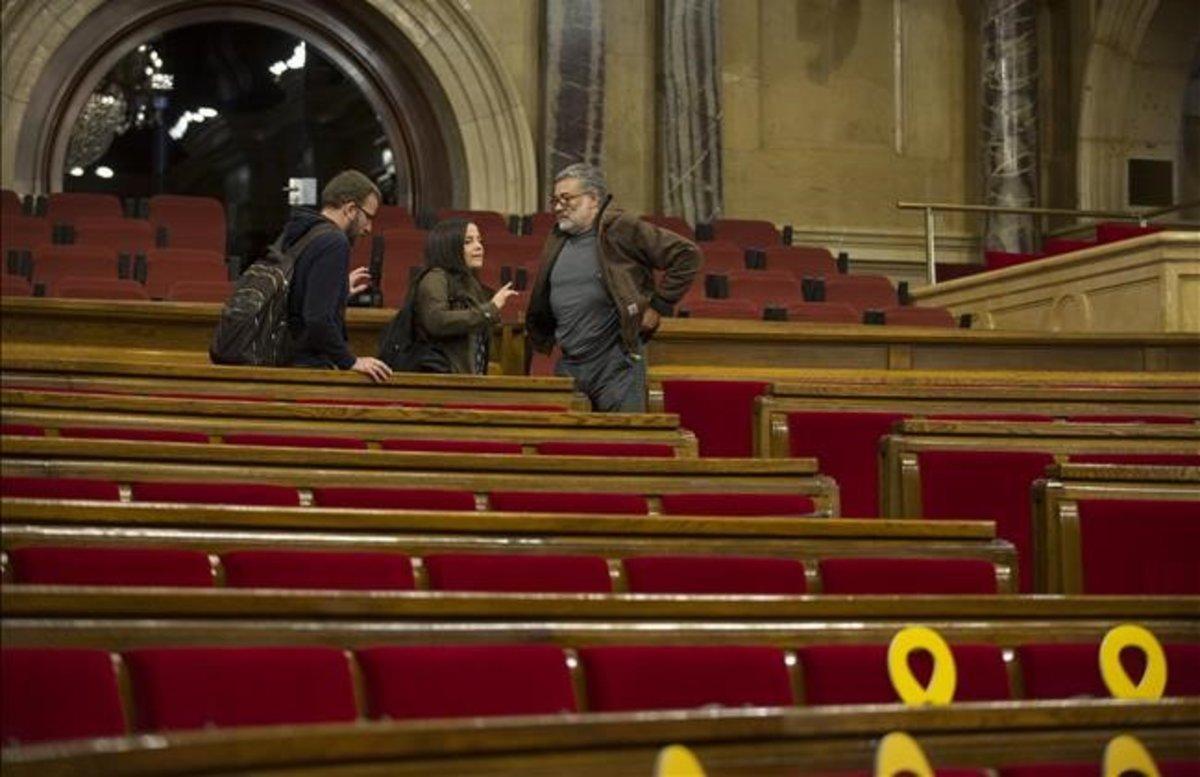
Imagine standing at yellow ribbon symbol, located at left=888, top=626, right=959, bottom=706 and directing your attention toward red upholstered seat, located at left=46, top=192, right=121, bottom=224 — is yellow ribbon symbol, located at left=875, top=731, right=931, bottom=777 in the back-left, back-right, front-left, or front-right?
back-left

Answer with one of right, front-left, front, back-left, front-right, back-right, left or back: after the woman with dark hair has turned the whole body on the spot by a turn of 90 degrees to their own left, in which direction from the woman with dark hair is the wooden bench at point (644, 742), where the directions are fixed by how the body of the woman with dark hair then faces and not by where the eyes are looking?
back

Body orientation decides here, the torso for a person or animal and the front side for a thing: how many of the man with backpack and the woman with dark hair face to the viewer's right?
2

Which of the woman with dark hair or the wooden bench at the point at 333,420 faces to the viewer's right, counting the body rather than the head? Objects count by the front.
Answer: the woman with dark hair

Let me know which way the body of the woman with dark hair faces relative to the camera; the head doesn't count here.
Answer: to the viewer's right

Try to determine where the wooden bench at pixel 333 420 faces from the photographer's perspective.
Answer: facing the viewer

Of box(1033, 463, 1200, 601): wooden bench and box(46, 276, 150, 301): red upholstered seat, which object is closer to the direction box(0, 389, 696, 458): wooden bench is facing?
the wooden bench

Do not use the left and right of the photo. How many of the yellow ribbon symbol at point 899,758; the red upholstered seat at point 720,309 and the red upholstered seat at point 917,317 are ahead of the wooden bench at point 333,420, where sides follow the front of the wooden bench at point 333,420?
1

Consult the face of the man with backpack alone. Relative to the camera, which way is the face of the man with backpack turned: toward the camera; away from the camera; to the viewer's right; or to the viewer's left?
to the viewer's right

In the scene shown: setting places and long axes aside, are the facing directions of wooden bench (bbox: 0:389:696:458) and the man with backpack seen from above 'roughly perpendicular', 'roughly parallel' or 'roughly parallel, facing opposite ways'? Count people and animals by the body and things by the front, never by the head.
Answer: roughly perpendicular

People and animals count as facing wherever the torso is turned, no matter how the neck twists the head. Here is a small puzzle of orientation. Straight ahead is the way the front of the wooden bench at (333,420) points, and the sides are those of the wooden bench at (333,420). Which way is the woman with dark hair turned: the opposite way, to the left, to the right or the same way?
to the left

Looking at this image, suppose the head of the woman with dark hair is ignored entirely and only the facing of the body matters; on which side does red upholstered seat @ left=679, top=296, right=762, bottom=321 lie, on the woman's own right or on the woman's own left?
on the woman's own left

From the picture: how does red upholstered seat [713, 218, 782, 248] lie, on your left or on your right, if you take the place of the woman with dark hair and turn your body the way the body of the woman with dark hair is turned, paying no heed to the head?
on your left

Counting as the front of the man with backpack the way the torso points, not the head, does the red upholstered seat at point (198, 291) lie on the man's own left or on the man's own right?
on the man's own left
